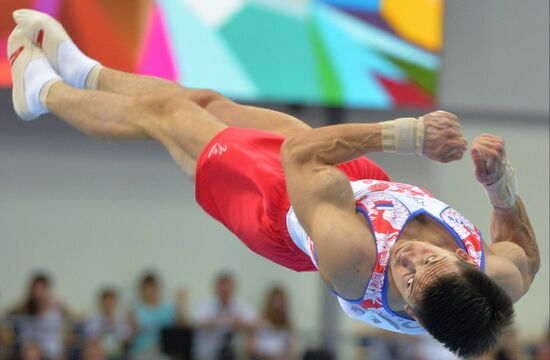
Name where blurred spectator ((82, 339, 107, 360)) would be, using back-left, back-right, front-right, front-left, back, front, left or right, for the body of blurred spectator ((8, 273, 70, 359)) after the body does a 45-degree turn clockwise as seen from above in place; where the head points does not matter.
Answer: left

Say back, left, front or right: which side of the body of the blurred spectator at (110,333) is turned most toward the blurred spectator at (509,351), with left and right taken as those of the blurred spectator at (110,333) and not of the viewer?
left

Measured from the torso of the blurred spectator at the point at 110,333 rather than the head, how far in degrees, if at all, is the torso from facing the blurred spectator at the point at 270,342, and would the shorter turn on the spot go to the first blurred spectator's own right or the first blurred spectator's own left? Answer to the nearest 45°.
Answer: approximately 90° to the first blurred spectator's own left

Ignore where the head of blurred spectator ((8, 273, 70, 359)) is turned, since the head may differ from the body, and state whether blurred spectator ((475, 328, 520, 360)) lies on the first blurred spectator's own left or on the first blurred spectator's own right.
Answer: on the first blurred spectator's own left

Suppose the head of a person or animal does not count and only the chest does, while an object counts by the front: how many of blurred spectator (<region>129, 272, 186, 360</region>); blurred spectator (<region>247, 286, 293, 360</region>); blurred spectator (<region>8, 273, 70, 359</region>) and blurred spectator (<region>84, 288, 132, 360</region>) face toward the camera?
4

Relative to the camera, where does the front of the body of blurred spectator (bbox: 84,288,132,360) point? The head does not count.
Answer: toward the camera

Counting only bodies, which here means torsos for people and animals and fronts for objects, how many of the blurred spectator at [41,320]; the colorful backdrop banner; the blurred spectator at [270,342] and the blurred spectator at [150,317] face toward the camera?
4

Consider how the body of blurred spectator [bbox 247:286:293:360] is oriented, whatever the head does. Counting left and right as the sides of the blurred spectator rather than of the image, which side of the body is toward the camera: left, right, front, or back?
front

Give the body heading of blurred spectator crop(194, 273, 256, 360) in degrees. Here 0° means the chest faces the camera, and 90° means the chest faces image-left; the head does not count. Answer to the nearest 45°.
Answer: approximately 0°

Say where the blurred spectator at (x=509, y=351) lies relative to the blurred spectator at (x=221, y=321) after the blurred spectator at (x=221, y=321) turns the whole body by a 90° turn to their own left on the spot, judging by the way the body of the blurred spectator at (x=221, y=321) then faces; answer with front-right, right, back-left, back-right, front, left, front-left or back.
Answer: front

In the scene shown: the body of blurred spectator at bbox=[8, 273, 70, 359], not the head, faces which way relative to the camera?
toward the camera

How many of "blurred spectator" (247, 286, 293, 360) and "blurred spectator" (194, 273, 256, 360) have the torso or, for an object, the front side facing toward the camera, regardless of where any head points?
2
